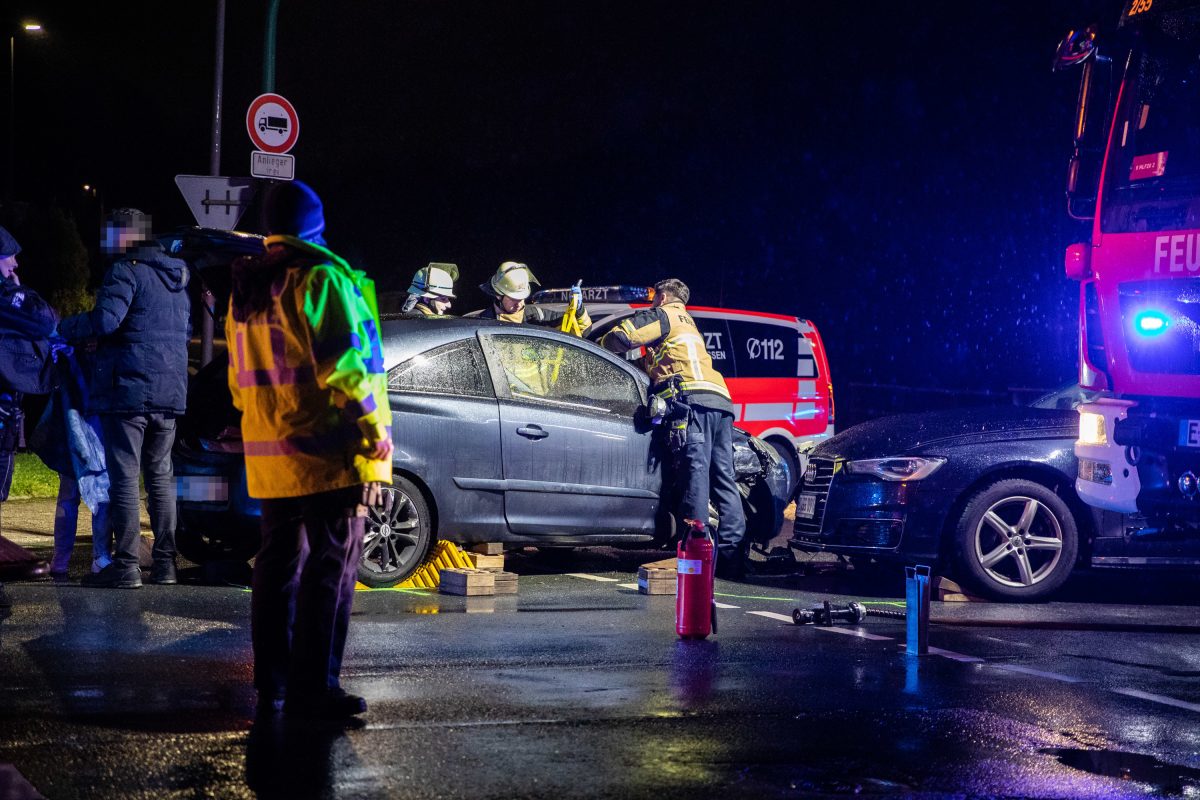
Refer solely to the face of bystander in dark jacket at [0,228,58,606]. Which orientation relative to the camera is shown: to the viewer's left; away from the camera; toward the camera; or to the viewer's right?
to the viewer's right

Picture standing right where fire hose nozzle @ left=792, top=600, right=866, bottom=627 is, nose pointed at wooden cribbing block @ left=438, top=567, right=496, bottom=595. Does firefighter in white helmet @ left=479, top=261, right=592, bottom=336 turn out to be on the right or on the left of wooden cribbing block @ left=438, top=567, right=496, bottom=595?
right

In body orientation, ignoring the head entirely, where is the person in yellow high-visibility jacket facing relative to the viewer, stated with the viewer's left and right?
facing away from the viewer and to the right of the viewer

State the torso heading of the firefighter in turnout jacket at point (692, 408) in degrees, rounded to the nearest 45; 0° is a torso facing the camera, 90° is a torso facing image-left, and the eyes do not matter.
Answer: approximately 135°

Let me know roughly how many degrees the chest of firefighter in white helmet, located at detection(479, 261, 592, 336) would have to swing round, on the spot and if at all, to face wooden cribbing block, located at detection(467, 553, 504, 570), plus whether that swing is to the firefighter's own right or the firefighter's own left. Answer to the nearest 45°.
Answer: approximately 45° to the firefighter's own right

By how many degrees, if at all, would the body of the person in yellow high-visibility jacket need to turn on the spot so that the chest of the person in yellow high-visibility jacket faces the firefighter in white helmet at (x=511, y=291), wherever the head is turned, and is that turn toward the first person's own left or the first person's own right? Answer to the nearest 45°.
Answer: approximately 45° to the first person's own left

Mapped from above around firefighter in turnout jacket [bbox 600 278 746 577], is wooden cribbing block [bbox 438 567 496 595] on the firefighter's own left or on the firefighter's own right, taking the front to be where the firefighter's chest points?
on the firefighter's own left

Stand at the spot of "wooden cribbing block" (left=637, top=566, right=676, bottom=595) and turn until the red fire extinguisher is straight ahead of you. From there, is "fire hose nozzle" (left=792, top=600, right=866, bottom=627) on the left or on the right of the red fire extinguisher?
left

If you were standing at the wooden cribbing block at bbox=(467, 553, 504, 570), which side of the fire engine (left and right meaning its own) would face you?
right

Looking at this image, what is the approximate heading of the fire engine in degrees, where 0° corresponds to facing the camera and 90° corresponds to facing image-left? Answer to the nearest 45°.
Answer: approximately 0°
